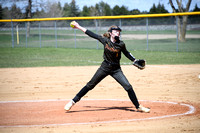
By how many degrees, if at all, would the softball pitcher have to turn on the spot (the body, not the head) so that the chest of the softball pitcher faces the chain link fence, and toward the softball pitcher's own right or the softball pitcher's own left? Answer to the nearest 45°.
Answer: approximately 135° to the softball pitcher's own left

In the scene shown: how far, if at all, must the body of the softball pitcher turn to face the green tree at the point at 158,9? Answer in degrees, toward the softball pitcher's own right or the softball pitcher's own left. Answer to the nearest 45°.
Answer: approximately 135° to the softball pitcher's own left

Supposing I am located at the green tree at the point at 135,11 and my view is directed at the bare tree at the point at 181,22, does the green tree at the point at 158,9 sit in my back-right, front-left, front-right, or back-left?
front-left

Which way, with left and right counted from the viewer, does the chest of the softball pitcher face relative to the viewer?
facing the viewer and to the right of the viewer

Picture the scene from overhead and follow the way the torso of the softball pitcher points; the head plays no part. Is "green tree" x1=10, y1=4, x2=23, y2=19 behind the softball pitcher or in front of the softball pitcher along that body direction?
behind

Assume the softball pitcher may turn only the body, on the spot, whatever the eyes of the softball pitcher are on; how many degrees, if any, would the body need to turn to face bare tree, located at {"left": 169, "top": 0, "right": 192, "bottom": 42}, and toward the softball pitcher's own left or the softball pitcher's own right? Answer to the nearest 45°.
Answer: approximately 135° to the softball pitcher's own left

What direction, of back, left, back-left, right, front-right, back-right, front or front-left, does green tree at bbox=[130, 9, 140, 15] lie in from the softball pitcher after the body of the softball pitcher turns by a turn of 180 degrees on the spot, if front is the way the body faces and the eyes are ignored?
front-right
